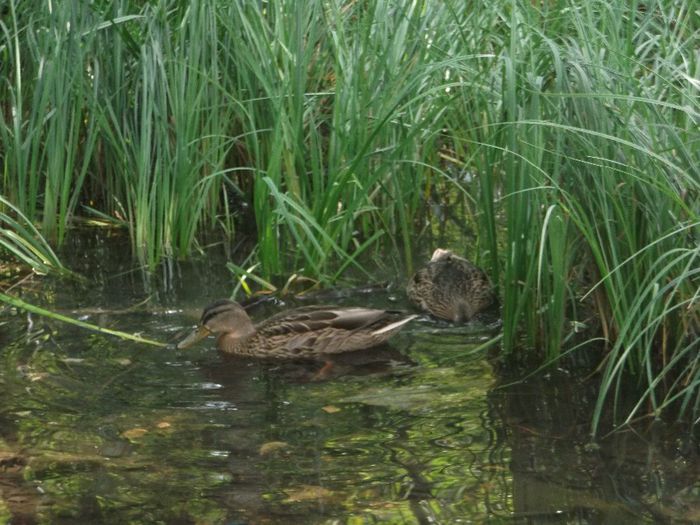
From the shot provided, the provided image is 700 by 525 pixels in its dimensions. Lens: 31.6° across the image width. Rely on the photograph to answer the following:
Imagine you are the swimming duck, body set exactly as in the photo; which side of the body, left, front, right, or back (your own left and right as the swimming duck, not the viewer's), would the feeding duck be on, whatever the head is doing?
back

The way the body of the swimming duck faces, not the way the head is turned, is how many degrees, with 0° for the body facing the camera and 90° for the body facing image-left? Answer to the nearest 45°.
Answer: approximately 90°
